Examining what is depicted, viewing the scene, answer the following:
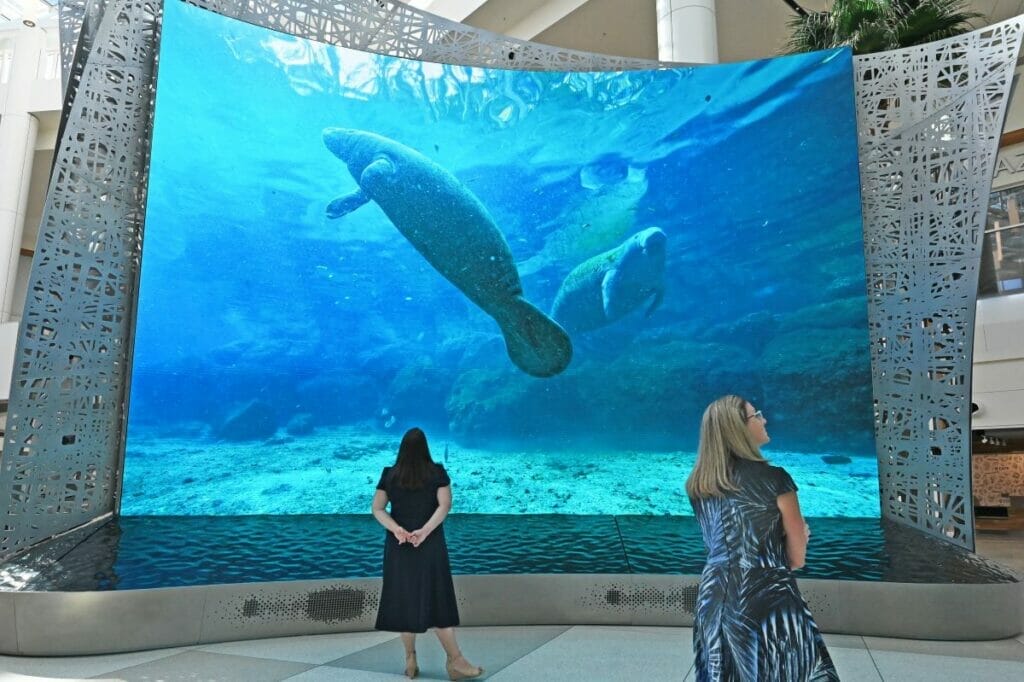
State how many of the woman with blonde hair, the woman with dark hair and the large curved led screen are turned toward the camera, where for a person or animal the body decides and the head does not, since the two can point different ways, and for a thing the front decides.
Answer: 1

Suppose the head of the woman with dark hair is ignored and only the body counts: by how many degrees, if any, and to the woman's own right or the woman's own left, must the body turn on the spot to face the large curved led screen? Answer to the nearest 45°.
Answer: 0° — they already face it

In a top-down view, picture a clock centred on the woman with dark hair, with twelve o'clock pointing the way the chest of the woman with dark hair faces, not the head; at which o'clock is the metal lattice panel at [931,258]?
The metal lattice panel is roughly at 2 o'clock from the woman with dark hair.

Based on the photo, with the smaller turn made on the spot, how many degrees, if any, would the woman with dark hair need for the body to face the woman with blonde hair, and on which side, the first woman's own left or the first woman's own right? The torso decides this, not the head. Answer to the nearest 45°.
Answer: approximately 135° to the first woman's own right

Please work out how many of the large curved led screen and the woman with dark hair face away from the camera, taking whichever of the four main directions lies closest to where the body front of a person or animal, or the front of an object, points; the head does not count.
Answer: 1

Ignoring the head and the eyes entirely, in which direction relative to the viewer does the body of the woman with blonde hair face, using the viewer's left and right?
facing away from the viewer and to the right of the viewer

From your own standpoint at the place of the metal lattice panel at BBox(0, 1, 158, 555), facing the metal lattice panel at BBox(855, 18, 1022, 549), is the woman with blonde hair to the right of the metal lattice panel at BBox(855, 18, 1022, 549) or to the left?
right

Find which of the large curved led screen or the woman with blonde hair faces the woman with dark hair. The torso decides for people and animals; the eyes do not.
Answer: the large curved led screen

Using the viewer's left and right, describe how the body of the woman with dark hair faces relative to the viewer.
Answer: facing away from the viewer

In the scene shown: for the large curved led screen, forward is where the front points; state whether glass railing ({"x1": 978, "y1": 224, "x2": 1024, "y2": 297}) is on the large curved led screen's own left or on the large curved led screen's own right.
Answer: on the large curved led screen's own left

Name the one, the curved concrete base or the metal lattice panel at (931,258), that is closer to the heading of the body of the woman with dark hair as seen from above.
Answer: the curved concrete base

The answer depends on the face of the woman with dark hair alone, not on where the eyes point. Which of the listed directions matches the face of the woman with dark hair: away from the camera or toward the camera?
away from the camera

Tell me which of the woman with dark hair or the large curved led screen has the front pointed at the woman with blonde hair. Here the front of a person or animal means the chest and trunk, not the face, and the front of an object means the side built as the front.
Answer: the large curved led screen

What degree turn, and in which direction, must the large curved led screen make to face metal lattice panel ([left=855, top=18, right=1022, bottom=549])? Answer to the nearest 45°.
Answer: approximately 45° to its left

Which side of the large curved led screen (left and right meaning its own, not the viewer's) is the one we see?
front
